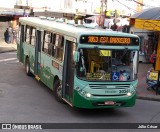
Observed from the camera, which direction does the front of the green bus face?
facing the viewer and to the right of the viewer

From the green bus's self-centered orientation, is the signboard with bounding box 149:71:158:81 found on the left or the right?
on its left
